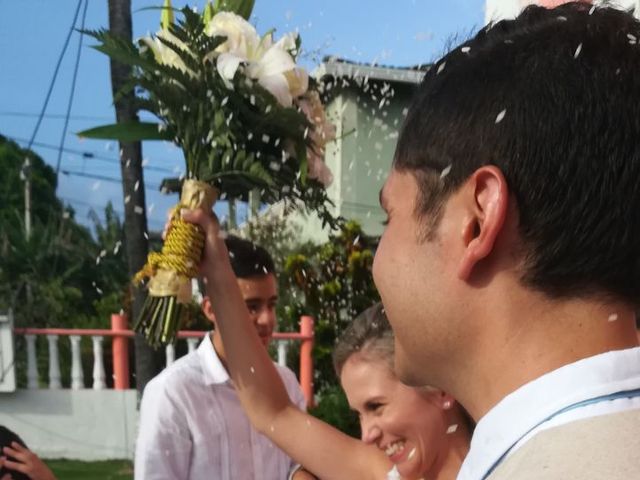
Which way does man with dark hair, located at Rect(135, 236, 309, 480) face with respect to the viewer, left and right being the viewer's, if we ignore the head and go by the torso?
facing the viewer and to the right of the viewer

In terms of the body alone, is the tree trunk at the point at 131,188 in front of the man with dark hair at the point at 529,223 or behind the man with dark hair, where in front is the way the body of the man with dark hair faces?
in front

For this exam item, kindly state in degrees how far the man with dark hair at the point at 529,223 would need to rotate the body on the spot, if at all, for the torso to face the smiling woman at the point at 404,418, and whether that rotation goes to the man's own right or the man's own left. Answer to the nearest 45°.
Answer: approximately 45° to the man's own right

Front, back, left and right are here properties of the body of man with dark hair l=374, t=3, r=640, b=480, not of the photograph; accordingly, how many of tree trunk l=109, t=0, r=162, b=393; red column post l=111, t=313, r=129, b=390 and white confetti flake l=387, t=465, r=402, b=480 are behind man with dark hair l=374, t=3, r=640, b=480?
0

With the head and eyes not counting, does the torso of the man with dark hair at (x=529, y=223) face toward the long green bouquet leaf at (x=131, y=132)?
yes

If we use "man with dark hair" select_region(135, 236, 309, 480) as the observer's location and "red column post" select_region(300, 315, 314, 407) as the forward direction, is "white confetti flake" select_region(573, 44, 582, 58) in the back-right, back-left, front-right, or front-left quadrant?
back-right

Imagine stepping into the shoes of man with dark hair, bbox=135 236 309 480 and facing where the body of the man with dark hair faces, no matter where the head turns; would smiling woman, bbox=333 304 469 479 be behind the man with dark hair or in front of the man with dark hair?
in front

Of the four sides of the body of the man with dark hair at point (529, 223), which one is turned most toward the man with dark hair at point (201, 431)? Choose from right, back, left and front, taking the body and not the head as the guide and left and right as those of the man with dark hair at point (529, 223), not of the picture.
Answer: front

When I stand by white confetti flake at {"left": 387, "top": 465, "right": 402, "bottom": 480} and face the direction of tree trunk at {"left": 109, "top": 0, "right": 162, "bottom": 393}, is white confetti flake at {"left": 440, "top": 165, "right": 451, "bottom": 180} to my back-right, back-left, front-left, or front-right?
back-left

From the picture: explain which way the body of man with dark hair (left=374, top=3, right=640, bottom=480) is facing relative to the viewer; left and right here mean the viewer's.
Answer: facing away from the viewer and to the left of the viewer
